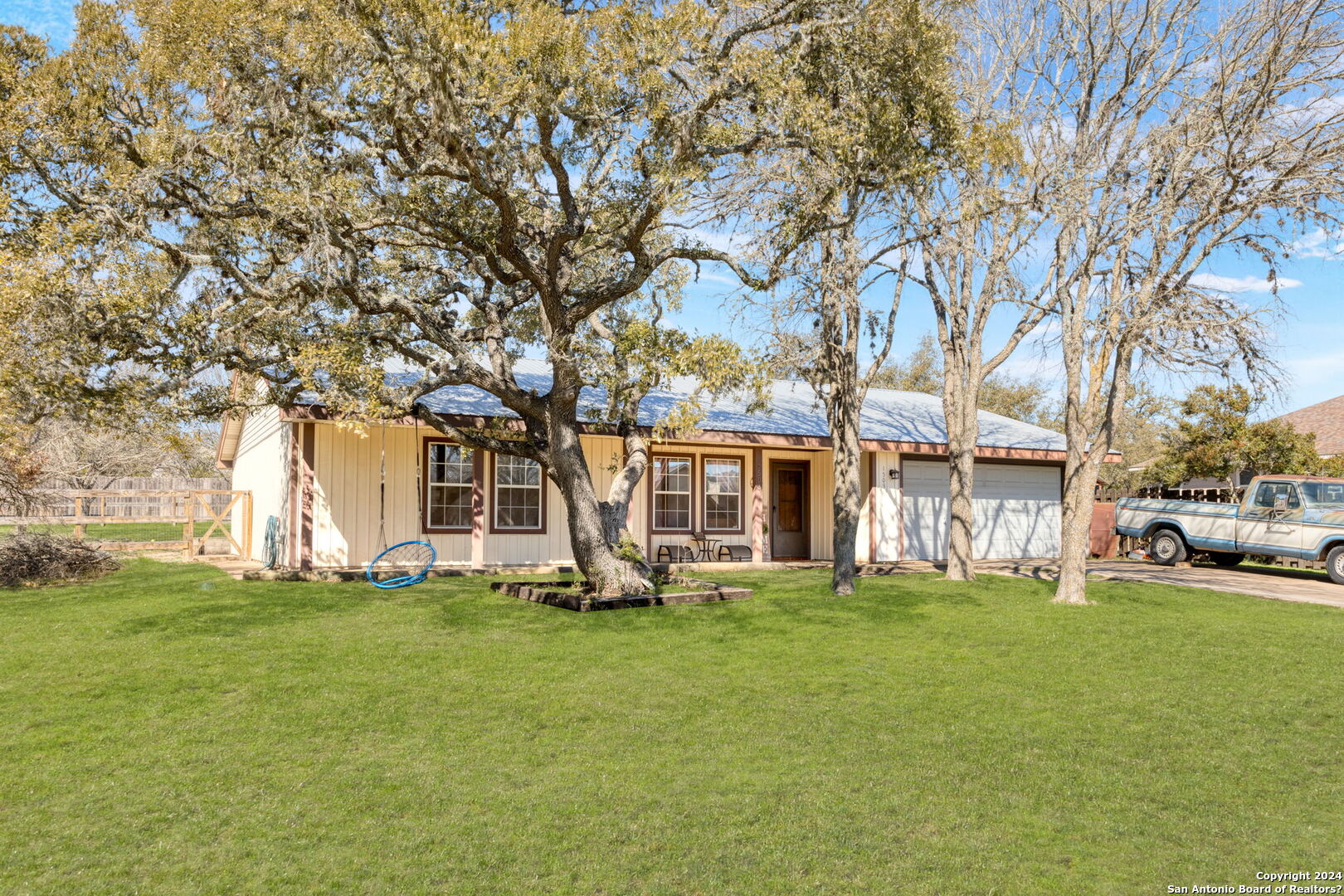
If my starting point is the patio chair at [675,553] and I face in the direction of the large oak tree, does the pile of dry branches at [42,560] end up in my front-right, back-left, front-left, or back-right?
front-right

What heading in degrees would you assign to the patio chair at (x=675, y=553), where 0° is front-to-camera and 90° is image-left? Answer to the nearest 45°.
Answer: approximately 315°

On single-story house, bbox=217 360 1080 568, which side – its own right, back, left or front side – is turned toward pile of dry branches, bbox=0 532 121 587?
right

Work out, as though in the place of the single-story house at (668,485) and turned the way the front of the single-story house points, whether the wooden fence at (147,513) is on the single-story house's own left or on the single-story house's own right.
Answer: on the single-story house's own right

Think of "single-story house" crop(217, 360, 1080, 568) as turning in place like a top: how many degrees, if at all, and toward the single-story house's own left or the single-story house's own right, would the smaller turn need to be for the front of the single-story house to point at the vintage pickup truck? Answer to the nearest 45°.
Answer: approximately 90° to the single-story house's own left

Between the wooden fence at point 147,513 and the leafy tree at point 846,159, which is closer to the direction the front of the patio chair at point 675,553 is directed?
the leafy tree

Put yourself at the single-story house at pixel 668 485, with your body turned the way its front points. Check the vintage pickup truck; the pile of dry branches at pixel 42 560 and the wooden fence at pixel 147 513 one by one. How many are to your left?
1

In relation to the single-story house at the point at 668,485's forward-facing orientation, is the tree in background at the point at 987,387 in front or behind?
behind

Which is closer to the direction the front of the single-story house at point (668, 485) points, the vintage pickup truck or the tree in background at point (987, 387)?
the vintage pickup truck

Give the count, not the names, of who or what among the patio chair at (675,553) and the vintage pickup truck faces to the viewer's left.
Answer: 0

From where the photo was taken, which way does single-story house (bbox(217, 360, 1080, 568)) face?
toward the camera
